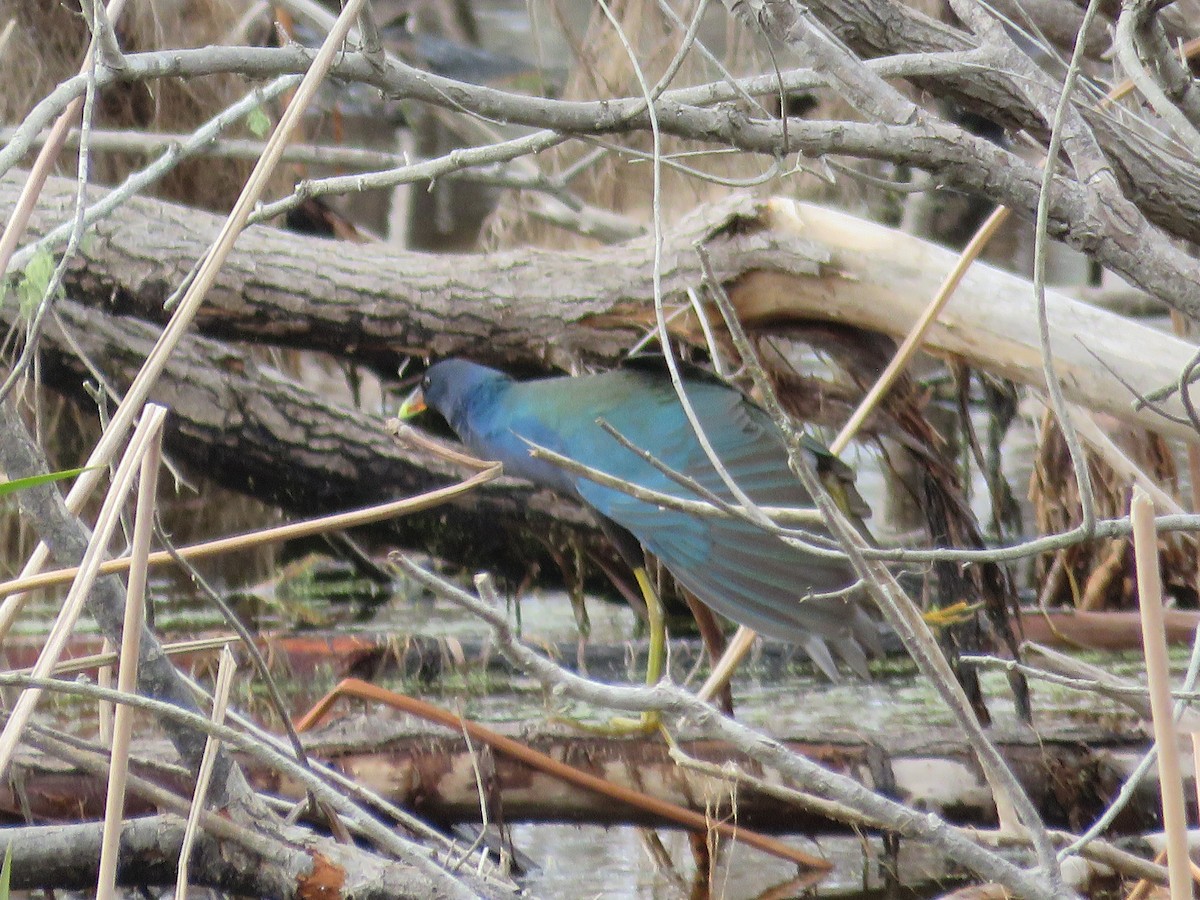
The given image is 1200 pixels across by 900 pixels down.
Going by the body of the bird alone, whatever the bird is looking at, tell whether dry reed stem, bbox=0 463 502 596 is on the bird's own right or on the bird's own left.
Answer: on the bird's own left

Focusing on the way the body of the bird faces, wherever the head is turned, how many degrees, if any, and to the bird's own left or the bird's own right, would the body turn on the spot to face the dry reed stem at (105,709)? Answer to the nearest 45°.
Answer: approximately 45° to the bird's own left

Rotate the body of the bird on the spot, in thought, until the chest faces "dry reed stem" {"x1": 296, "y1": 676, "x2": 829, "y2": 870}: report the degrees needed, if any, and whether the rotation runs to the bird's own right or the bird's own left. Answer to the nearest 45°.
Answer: approximately 90° to the bird's own left

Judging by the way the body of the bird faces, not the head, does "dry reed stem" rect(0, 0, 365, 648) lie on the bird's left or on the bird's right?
on the bird's left

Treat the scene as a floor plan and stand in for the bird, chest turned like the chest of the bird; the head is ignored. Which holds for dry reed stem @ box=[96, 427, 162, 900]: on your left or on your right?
on your left

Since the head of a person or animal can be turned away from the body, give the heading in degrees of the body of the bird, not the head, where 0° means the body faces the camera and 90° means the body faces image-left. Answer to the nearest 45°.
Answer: approximately 90°

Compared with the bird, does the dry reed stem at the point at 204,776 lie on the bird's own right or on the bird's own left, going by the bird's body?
on the bird's own left

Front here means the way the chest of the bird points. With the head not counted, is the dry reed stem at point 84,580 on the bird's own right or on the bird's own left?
on the bird's own left
